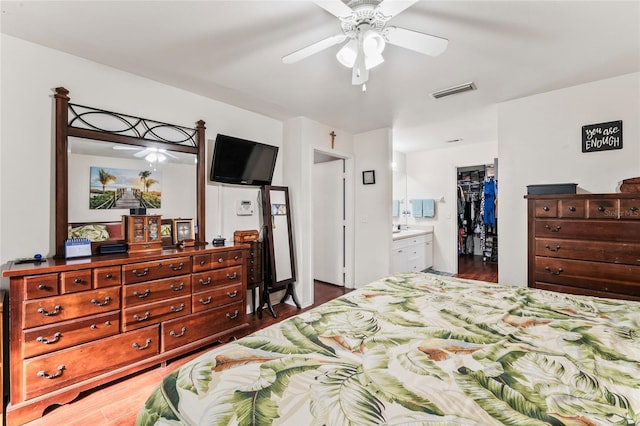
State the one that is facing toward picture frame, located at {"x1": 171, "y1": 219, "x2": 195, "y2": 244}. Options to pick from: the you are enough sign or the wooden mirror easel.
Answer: the you are enough sign

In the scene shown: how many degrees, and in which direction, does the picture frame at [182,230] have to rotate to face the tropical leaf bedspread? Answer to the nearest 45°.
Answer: approximately 45° to its right

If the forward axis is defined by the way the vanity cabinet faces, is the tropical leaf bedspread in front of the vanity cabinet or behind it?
in front

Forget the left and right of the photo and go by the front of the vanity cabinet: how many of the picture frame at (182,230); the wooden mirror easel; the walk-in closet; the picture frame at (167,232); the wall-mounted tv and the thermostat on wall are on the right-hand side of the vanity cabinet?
5

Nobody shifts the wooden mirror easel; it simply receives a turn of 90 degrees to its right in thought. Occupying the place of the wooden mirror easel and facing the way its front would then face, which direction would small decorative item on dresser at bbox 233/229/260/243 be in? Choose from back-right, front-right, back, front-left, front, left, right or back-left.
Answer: front

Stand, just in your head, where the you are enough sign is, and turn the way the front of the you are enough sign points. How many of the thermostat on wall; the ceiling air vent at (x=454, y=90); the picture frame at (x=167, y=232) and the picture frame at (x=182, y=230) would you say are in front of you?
4

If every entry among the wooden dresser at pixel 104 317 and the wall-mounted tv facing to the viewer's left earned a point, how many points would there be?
0

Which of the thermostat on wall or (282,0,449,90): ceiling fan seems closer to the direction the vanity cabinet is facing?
the ceiling fan

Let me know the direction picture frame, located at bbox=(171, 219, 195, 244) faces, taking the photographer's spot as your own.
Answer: facing the viewer and to the right of the viewer

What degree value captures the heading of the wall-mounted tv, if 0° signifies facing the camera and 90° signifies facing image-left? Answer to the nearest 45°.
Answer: approximately 315°
